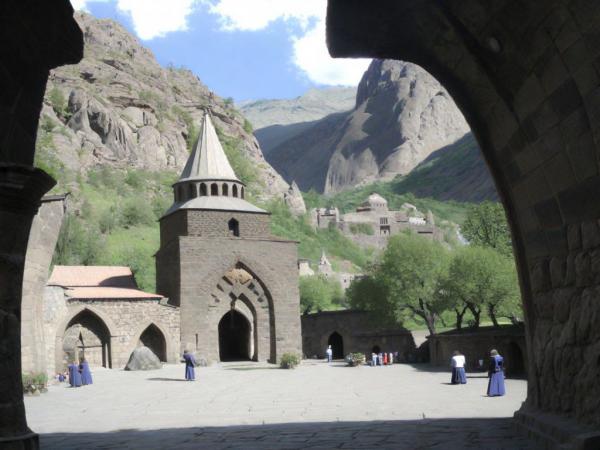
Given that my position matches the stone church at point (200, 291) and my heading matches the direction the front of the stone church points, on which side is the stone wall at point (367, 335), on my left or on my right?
on my left

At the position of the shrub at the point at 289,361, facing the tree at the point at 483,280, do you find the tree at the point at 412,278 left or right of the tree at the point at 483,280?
left

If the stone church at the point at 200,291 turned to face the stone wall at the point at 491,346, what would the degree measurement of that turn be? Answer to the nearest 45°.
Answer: approximately 45° to its left

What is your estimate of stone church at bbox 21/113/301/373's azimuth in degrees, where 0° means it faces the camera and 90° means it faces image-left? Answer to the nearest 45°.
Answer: approximately 0°

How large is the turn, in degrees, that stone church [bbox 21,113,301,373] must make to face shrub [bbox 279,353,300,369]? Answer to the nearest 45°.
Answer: approximately 45° to its left

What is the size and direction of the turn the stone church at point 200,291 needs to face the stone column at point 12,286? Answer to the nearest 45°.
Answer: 0° — it already faces it

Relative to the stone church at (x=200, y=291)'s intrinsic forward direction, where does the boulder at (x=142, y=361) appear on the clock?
The boulder is roughly at 1 o'clock from the stone church.

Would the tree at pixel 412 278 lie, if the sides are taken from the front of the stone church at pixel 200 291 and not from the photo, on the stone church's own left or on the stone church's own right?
on the stone church's own left

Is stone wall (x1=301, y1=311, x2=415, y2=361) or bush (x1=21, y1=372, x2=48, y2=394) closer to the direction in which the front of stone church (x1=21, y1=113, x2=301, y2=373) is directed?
the bush
